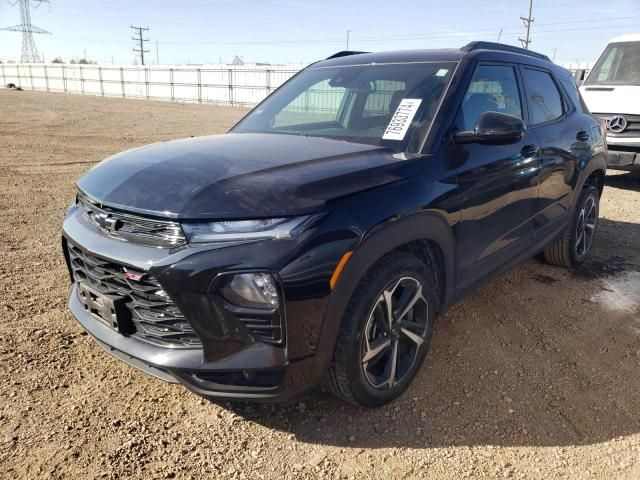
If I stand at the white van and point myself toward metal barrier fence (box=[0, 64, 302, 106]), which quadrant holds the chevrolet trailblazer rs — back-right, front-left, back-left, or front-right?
back-left

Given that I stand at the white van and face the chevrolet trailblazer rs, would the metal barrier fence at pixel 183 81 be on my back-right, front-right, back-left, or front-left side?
back-right

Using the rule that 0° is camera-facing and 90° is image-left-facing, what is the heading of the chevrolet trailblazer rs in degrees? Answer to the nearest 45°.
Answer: approximately 45°

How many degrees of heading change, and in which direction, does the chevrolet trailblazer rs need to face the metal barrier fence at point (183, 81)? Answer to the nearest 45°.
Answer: approximately 135° to its right

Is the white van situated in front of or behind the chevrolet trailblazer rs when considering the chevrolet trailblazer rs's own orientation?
behind
